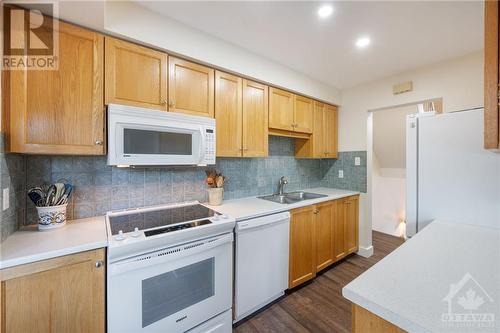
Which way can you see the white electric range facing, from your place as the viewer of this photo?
facing the viewer and to the right of the viewer

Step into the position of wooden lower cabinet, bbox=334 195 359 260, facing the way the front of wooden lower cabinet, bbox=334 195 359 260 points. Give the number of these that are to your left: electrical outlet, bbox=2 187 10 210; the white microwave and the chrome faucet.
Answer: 0

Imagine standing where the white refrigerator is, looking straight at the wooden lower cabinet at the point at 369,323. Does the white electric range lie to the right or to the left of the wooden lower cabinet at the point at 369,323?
right

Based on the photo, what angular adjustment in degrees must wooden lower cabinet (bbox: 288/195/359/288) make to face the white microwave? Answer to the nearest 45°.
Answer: approximately 90° to its right

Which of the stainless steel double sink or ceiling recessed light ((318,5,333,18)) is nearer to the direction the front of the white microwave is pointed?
the ceiling recessed light

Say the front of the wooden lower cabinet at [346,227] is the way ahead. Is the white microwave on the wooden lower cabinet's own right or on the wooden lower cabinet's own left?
on the wooden lower cabinet's own right

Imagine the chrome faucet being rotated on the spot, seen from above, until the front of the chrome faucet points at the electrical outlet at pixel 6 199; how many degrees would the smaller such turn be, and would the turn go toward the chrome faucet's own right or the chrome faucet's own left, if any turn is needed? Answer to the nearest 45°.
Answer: approximately 90° to the chrome faucet's own right

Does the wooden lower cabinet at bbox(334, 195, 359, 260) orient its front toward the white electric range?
no

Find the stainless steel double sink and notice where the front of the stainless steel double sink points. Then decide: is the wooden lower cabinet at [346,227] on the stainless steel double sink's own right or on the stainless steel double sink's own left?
on the stainless steel double sink's own left

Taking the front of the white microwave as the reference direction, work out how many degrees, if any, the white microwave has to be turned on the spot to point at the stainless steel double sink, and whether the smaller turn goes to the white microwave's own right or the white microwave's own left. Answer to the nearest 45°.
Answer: approximately 45° to the white microwave's own left

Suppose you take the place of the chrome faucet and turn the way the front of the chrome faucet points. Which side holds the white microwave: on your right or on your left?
on your right

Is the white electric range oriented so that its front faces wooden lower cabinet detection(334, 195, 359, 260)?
no

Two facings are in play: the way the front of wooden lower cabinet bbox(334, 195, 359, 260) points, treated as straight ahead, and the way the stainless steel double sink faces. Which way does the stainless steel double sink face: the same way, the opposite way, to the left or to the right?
the same way

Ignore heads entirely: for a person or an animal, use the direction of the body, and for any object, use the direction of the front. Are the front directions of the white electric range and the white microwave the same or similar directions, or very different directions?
same or similar directions

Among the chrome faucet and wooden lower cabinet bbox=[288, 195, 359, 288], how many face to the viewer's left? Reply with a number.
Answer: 0

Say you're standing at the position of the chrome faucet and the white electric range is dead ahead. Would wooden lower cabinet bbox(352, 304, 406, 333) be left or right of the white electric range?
left
